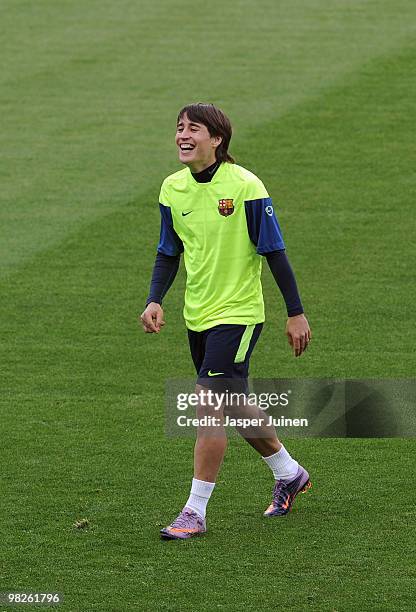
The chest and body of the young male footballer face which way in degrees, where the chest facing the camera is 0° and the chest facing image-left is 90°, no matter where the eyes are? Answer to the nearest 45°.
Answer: approximately 45°
